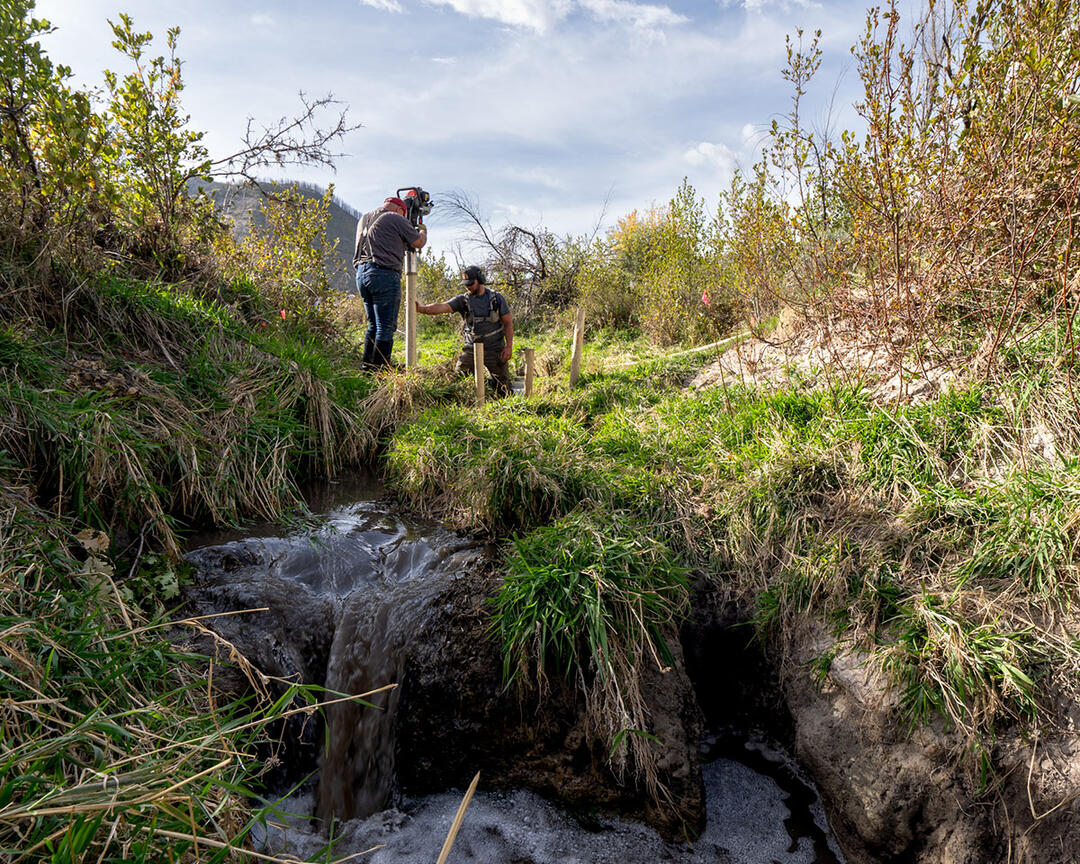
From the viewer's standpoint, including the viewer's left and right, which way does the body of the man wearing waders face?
facing the viewer and to the left of the viewer

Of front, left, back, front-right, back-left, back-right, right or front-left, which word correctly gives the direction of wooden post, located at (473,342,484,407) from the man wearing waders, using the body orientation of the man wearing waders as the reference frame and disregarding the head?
front-left

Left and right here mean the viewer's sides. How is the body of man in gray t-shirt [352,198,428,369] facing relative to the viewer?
facing away from the viewer and to the right of the viewer

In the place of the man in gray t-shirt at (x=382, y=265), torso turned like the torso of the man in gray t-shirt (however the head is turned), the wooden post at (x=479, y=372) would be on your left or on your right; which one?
on your right

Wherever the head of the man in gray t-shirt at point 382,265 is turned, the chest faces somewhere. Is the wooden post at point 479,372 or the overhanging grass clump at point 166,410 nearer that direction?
the wooden post

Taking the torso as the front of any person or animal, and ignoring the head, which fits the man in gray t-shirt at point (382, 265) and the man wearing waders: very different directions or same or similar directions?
very different directions

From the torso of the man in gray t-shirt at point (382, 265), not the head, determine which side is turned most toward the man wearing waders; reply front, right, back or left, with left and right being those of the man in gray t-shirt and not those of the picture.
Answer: front

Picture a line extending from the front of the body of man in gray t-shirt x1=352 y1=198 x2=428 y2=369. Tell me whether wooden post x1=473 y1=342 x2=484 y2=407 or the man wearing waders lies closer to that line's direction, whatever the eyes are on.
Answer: the man wearing waders
